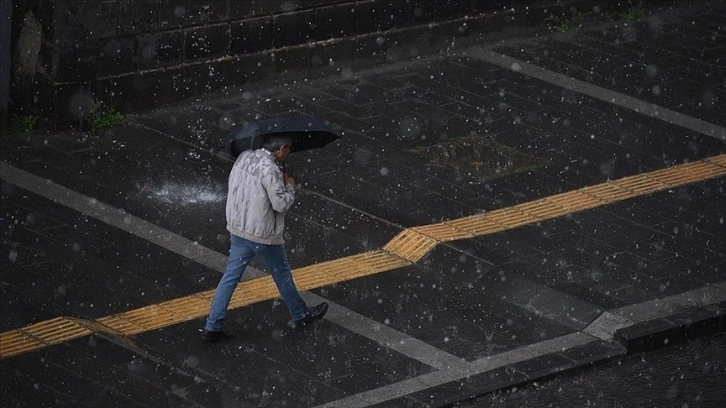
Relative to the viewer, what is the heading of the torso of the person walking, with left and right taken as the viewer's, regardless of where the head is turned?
facing away from the viewer and to the right of the viewer

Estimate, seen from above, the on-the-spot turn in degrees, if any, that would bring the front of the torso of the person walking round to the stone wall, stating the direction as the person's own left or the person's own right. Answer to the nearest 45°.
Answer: approximately 45° to the person's own left

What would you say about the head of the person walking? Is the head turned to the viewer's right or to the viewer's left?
to the viewer's right
